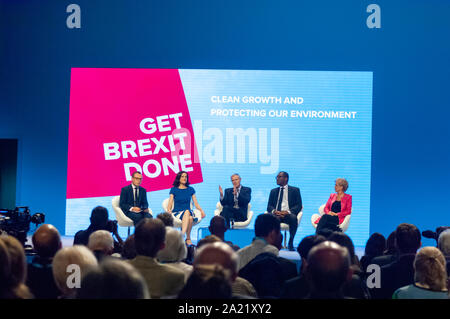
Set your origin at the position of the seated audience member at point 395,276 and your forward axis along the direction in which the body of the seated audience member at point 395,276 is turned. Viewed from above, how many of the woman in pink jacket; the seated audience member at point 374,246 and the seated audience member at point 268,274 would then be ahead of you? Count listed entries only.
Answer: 2

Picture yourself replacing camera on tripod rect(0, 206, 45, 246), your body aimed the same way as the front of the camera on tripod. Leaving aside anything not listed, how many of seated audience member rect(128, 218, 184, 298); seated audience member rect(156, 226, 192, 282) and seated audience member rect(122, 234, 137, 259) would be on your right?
3

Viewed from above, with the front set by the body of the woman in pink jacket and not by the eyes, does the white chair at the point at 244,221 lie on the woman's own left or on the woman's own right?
on the woman's own right

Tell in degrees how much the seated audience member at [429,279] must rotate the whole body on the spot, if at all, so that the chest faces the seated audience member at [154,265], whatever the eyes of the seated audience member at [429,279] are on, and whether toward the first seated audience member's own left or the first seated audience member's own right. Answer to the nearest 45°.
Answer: approximately 90° to the first seated audience member's own left

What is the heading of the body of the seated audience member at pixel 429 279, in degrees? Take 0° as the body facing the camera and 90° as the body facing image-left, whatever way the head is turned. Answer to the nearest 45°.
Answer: approximately 180°

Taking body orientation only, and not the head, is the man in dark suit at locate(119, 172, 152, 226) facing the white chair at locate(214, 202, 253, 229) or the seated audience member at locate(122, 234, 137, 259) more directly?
the seated audience member

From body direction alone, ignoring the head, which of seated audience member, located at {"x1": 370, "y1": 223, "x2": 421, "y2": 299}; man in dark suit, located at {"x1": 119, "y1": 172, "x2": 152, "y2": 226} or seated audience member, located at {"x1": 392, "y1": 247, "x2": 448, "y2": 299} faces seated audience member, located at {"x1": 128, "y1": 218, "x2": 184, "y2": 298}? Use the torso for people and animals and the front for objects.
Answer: the man in dark suit

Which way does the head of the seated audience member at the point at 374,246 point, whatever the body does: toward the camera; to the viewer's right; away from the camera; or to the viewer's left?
away from the camera

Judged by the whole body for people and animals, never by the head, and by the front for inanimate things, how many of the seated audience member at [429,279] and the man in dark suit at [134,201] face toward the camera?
1

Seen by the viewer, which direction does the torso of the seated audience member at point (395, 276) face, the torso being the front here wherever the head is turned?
away from the camera
